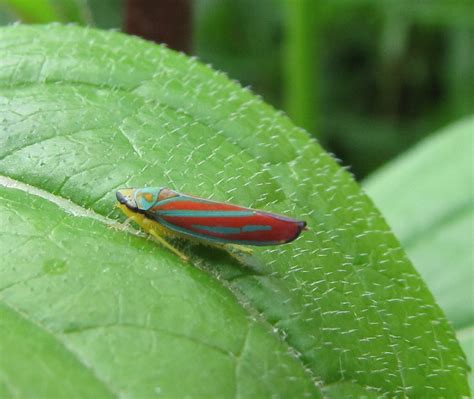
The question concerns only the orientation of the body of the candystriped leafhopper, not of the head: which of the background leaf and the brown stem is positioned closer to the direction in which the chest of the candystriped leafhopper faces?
the brown stem

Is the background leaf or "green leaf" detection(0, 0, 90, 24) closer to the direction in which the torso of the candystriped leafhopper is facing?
the green leaf

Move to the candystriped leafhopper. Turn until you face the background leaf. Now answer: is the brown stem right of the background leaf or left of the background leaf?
left

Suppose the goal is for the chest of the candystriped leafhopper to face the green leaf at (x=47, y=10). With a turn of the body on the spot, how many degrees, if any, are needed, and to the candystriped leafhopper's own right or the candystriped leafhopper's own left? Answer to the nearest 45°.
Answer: approximately 45° to the candystriped leafhopper's own right

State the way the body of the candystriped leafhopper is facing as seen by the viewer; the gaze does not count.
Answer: to the viewer's left

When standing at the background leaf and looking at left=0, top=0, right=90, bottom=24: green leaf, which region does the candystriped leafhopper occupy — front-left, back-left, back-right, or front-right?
front-left

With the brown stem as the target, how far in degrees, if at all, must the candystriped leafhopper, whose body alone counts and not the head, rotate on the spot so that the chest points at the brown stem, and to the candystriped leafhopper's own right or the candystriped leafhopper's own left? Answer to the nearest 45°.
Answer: approximately 90° to the candystriped leafhopper's own right

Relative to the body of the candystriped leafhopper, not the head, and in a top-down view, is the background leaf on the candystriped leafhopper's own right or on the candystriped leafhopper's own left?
on the candystriped leafhopper's own right
